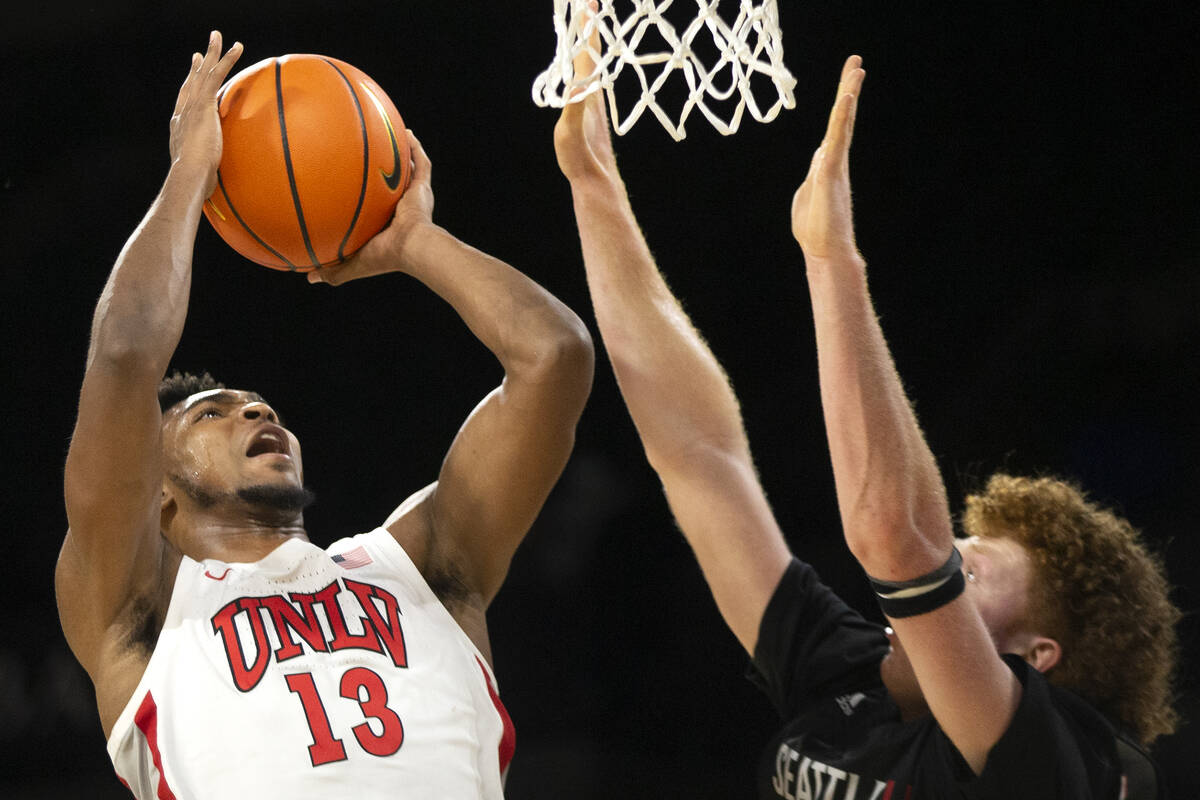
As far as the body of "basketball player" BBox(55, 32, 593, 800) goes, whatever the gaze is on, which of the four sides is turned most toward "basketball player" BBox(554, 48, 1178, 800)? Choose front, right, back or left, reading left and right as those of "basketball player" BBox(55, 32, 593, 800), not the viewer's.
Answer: left

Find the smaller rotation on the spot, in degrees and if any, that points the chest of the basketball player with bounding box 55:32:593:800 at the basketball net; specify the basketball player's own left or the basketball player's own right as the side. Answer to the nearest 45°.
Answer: approximately 90° to the basketball player's own left

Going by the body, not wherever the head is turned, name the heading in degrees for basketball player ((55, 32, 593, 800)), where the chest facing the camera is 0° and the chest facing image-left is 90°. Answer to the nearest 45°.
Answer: approximately 0°

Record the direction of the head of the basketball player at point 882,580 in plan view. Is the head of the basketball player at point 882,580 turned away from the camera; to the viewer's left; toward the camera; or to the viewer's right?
to the viewer's left

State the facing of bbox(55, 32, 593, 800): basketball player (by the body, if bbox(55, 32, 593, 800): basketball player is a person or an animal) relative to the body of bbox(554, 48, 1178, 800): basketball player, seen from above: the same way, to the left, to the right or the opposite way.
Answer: to the left

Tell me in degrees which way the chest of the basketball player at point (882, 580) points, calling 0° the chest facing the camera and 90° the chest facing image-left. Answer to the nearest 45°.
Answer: approximately 45°

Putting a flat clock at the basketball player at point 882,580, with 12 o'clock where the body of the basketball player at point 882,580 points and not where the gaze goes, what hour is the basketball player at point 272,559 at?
the basketball player at point 272,559 is roughly at 1 o'clock from the basketball player at point 882,580.
